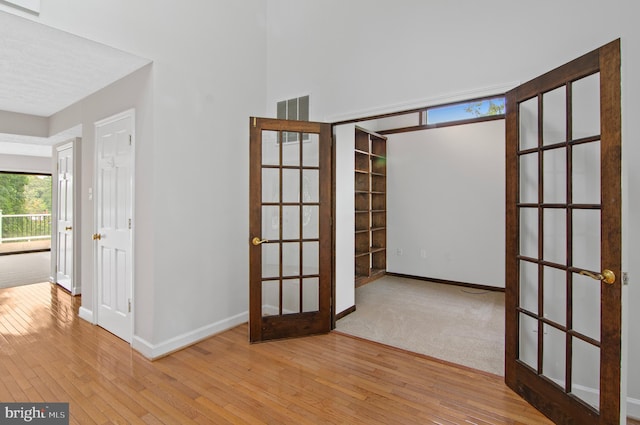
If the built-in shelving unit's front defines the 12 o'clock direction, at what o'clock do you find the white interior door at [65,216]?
The white interior door is roughly at 4 o'clock from the built-in shelving unit.

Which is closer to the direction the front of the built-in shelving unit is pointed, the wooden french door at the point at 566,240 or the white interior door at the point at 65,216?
the wooden french door

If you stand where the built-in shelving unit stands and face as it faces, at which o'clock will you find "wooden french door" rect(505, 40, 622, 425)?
The wooden french door is roughly at 1 o'clock from the built-in shelving unit.

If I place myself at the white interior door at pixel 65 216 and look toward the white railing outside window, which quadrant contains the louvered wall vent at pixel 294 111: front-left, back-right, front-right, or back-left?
back-right

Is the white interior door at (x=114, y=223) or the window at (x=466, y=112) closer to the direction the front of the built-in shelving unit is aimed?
the window

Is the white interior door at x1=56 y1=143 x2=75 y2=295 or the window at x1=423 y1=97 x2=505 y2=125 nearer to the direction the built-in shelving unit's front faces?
the window

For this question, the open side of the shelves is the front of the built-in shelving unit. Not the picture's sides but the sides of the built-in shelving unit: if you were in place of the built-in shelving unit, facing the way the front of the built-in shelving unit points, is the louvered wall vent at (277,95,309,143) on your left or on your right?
on your right

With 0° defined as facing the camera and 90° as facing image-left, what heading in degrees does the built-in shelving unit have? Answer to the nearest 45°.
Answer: approximately 315°

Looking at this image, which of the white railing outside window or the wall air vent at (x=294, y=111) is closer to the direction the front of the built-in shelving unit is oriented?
the wall air vent

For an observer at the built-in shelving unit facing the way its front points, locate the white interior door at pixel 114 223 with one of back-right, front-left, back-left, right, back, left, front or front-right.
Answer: right

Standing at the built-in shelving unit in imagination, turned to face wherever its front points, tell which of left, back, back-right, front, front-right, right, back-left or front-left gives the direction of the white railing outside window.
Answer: back-right

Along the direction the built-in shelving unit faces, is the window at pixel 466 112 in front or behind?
in front
